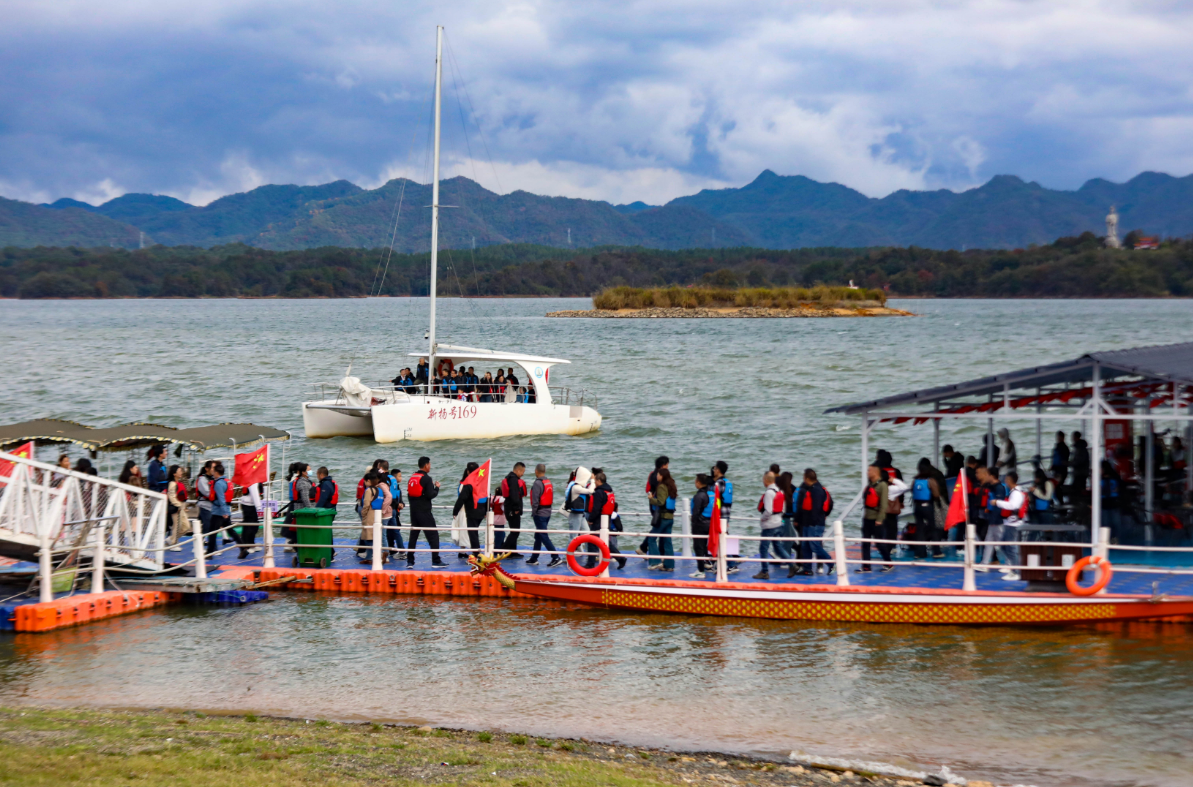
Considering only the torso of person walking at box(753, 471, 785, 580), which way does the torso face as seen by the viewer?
to the viewer's left

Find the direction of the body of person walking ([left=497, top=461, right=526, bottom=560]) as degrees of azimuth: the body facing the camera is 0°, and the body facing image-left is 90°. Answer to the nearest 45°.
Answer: approximately 270°

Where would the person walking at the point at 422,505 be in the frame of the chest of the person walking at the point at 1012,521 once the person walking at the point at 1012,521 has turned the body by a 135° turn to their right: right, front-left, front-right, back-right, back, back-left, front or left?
back-left

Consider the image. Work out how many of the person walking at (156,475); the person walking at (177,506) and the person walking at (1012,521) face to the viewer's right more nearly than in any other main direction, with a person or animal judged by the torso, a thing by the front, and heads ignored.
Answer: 2

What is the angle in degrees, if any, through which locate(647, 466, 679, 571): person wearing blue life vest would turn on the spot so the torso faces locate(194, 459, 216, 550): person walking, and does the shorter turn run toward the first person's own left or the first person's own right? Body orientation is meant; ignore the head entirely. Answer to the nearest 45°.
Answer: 0° — they already face them

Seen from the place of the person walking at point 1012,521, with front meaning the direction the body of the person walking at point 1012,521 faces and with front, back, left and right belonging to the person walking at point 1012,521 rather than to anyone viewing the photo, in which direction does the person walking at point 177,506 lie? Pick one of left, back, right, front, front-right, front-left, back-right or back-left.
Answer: front

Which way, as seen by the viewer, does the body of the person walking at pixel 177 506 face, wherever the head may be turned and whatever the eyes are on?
to the viewer's right

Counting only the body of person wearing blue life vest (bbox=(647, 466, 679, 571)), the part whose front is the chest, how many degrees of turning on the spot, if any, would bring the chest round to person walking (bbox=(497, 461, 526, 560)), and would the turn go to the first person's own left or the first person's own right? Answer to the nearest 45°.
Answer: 0° — they already face them
